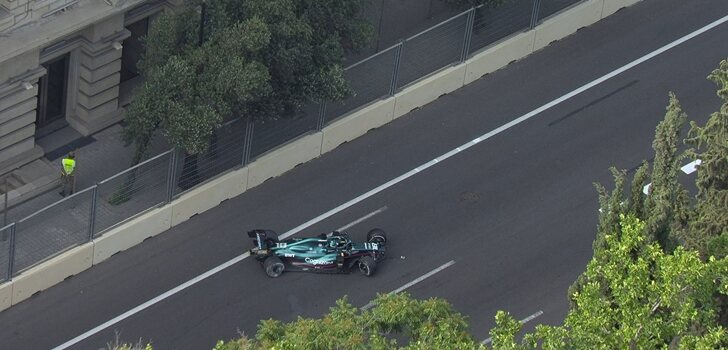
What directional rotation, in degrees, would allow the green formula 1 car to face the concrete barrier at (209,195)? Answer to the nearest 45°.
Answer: approximately 180°

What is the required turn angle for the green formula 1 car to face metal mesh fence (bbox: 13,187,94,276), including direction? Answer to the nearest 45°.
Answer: approximately 180°

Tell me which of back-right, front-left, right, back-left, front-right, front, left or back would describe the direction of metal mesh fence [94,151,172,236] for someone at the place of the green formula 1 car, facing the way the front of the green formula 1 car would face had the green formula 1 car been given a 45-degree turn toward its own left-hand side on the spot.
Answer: back-left

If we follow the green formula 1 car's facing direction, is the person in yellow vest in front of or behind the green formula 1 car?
behind

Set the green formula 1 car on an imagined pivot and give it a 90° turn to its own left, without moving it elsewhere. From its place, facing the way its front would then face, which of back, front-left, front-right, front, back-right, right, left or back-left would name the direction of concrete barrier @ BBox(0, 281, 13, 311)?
left

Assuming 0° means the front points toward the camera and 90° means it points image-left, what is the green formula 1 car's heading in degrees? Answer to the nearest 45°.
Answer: approximately 270°

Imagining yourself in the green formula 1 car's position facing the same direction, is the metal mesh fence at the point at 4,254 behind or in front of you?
behind

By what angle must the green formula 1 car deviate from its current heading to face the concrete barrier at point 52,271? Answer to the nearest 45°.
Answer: approximately 180°

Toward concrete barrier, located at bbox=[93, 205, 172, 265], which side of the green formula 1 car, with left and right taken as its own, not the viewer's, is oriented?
back

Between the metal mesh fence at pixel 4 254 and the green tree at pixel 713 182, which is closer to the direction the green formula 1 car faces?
the green tree
